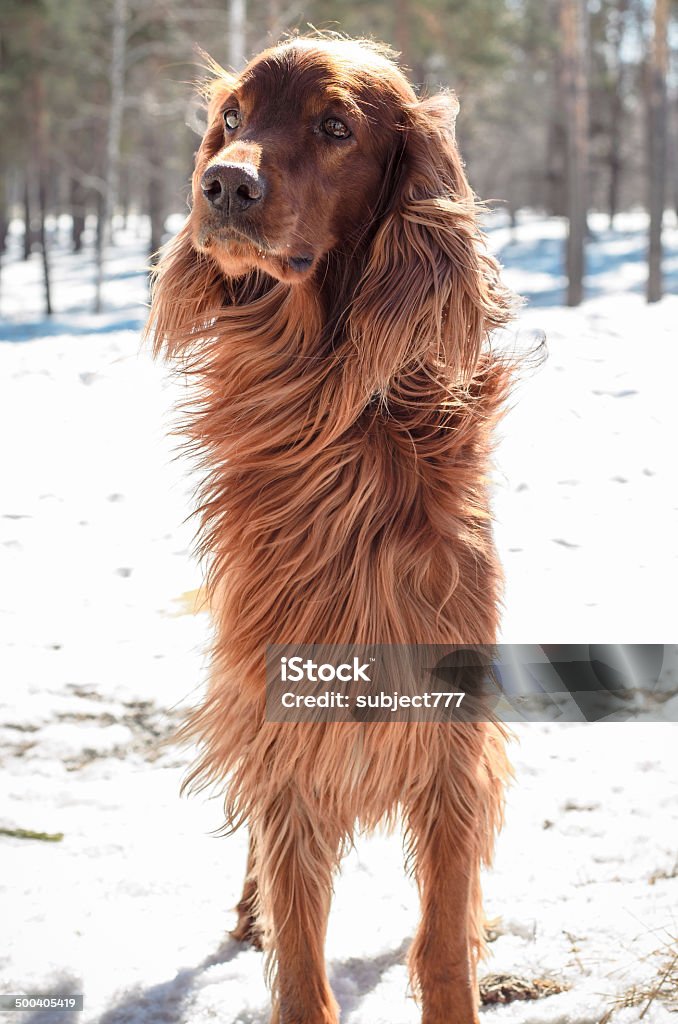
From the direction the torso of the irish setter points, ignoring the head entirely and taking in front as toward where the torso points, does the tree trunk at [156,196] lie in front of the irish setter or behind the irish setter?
behind

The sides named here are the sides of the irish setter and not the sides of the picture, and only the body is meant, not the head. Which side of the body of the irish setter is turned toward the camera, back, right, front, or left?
front

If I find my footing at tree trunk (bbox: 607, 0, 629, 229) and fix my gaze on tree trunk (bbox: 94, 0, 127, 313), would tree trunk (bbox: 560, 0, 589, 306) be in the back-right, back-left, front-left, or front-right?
front-left

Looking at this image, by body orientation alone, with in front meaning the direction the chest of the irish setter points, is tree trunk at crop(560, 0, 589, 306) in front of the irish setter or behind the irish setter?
behind

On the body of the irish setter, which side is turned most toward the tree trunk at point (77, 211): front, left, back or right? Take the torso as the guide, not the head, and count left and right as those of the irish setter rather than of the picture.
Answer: back

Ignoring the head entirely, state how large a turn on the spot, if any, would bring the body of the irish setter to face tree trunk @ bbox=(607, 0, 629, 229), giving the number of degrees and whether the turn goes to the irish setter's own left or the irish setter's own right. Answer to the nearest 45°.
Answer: approximately 180°

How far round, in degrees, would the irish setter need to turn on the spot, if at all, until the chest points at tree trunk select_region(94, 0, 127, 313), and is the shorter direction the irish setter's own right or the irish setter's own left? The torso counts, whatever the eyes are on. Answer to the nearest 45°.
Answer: approximately 180°

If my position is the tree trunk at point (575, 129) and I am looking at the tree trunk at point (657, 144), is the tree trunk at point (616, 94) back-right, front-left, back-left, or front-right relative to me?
front-left

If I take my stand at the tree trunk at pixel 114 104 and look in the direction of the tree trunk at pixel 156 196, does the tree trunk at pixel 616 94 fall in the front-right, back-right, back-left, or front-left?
front-right

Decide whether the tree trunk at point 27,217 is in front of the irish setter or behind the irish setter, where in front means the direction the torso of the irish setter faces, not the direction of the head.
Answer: behind

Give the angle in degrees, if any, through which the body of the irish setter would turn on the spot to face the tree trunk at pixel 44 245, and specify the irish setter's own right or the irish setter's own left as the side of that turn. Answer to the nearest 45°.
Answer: approximately 180°
